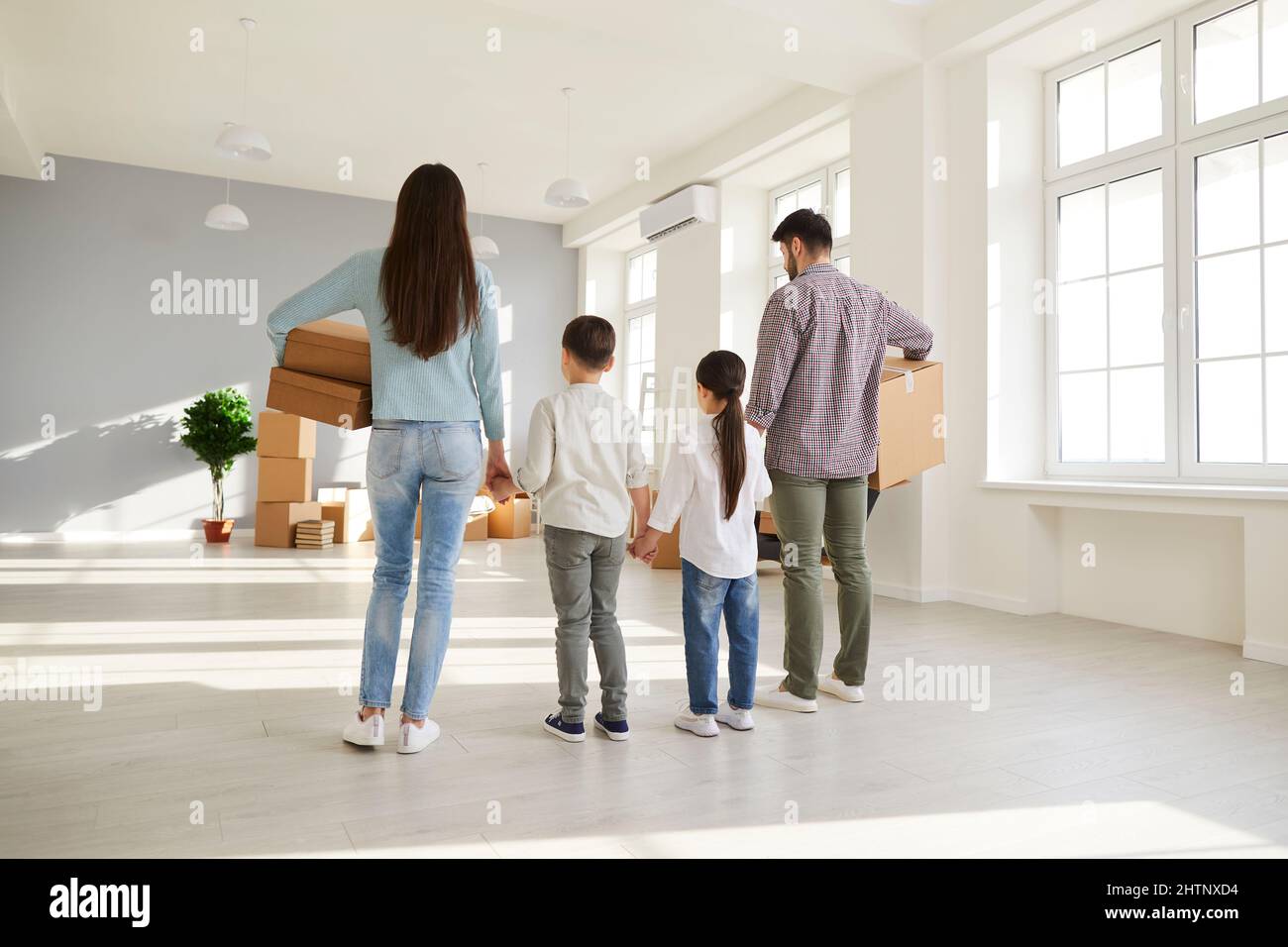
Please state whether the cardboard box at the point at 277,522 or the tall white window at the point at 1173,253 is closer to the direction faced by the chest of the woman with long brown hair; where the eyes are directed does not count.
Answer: the cardboard box

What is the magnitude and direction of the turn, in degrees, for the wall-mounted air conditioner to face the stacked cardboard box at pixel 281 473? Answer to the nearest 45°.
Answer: approximately 45° to its right

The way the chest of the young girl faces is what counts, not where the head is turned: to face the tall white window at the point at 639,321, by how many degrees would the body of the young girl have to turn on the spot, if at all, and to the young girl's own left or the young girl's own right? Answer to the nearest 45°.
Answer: approximately 45° to the young girl's own right

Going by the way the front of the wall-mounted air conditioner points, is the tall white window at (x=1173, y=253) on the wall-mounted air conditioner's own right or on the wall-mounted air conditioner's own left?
on the wall-mounted air conditioner's own left

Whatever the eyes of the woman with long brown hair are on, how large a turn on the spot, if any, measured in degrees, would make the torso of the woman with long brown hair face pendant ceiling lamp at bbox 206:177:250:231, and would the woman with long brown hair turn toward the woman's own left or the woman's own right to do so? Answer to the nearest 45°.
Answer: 0° — they already face it

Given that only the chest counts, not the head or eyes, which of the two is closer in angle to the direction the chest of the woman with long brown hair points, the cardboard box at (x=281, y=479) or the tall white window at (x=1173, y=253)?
the cardboard box

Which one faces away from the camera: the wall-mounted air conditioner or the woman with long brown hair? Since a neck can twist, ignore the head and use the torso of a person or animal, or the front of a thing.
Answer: the woman with long brown hair

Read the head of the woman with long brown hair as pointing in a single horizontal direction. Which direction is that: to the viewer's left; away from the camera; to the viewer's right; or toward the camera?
away from the camera

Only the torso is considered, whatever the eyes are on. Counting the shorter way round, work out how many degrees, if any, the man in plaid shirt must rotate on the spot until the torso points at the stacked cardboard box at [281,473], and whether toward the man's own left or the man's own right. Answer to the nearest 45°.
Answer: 0° — they already face it

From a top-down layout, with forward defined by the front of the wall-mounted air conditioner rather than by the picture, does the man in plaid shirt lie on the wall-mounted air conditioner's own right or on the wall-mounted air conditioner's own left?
on the wall-mounted air conditioner's own left

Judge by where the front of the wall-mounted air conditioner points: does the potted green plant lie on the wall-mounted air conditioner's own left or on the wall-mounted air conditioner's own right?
on the wall-mounted air conditioner's own right

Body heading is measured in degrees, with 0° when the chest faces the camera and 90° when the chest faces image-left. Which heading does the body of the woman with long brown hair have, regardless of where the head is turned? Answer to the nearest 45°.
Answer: approximately 180°
